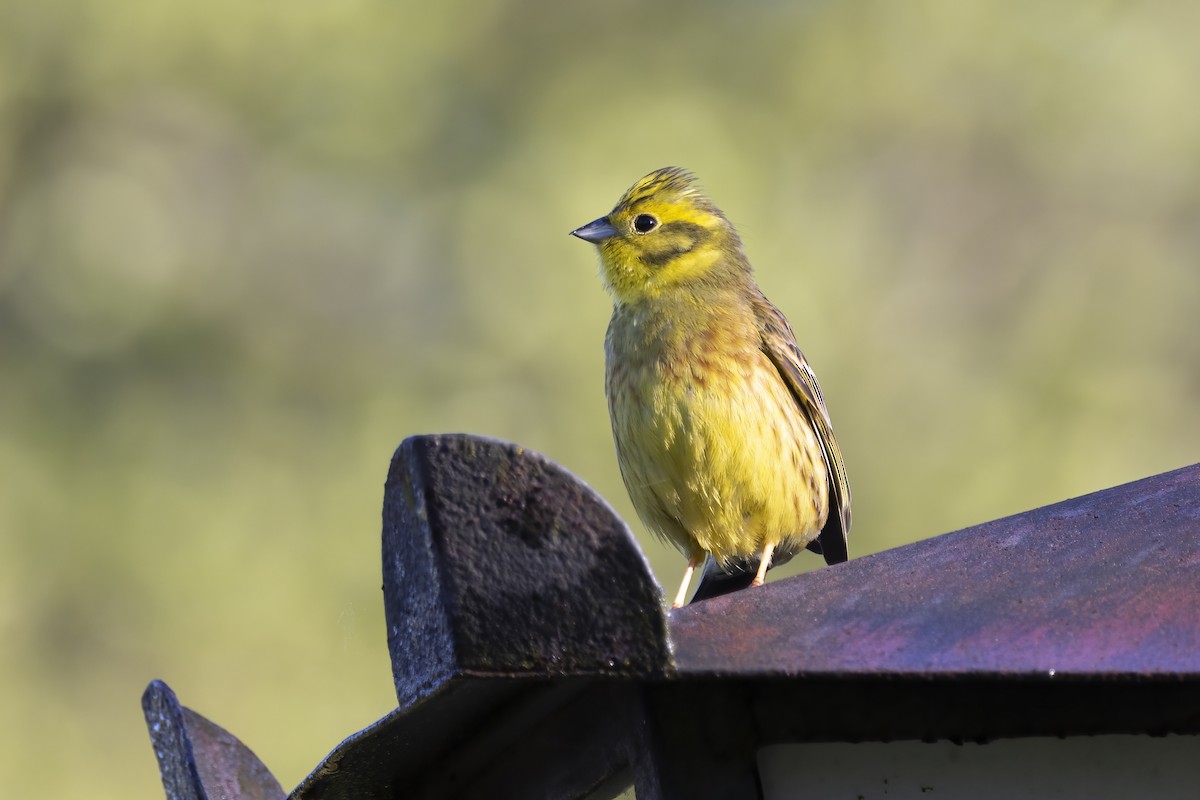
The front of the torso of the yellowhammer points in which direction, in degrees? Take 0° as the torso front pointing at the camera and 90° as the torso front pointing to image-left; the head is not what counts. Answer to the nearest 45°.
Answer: approximately 45°

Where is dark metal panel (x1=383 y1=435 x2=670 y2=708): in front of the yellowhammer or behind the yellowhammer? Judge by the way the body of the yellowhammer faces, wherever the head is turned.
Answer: in front
